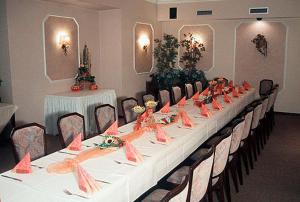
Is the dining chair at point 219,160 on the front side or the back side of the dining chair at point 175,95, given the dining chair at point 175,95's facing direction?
on the front side

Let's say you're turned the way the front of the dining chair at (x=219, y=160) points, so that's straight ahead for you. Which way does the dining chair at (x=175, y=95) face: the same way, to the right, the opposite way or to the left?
the opposite way

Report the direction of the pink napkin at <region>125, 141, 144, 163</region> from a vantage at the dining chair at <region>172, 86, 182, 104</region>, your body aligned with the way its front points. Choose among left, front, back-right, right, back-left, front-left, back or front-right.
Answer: front-right

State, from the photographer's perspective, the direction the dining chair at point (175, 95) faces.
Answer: facing the viewer and to the right of the viewer

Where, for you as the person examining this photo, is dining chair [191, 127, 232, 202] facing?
facing away from the viewer and to the left of the viewer

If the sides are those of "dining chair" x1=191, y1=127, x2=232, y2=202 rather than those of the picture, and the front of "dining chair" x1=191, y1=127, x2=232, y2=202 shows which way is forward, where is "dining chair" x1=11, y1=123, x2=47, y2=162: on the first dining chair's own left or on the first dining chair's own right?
on the first dining chair's own left

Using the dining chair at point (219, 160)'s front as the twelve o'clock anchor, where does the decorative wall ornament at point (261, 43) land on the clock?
The decorative wall ornament is roughly at 2 o'clock from the dining chair.

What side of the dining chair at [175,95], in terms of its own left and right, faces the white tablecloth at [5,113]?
right

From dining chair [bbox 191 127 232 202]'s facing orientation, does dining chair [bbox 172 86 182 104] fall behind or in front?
in front

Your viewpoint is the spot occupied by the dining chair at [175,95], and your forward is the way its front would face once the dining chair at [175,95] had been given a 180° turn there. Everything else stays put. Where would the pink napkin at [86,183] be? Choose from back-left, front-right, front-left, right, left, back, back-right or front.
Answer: back-left

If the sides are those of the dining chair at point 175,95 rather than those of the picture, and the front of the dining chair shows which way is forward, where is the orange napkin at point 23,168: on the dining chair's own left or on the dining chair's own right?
on the dining chair's own right

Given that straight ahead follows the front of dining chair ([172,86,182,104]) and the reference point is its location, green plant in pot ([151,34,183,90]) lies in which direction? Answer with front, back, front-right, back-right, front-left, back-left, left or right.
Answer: back-left
